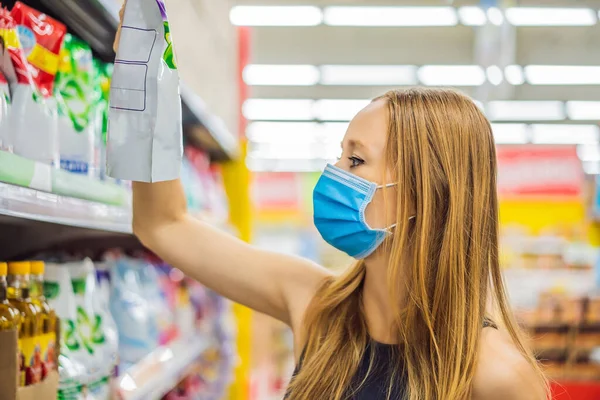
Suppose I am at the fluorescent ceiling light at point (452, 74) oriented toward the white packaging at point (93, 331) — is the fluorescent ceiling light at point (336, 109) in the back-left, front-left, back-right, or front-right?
back-right

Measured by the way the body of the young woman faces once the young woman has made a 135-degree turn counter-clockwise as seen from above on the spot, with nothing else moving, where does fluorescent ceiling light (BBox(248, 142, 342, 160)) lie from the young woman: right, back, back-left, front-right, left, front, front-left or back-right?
left

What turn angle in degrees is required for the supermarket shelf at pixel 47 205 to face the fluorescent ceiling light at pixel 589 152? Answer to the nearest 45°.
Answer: approximately 90° to its left

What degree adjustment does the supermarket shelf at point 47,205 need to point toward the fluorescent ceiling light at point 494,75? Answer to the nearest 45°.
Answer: approximately 90° to its left

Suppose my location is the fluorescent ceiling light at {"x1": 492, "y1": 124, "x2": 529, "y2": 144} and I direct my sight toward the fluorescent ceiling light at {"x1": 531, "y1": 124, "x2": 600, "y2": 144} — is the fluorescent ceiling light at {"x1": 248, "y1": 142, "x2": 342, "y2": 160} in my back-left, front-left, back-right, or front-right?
back-left

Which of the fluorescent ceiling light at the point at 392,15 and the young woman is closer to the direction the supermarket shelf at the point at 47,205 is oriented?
the young woman

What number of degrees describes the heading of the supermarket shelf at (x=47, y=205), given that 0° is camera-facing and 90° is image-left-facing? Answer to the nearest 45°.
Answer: approximately 315°

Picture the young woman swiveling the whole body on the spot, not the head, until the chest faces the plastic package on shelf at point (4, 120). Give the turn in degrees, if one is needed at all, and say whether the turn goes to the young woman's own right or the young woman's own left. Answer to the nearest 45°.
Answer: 0° — they already face it
